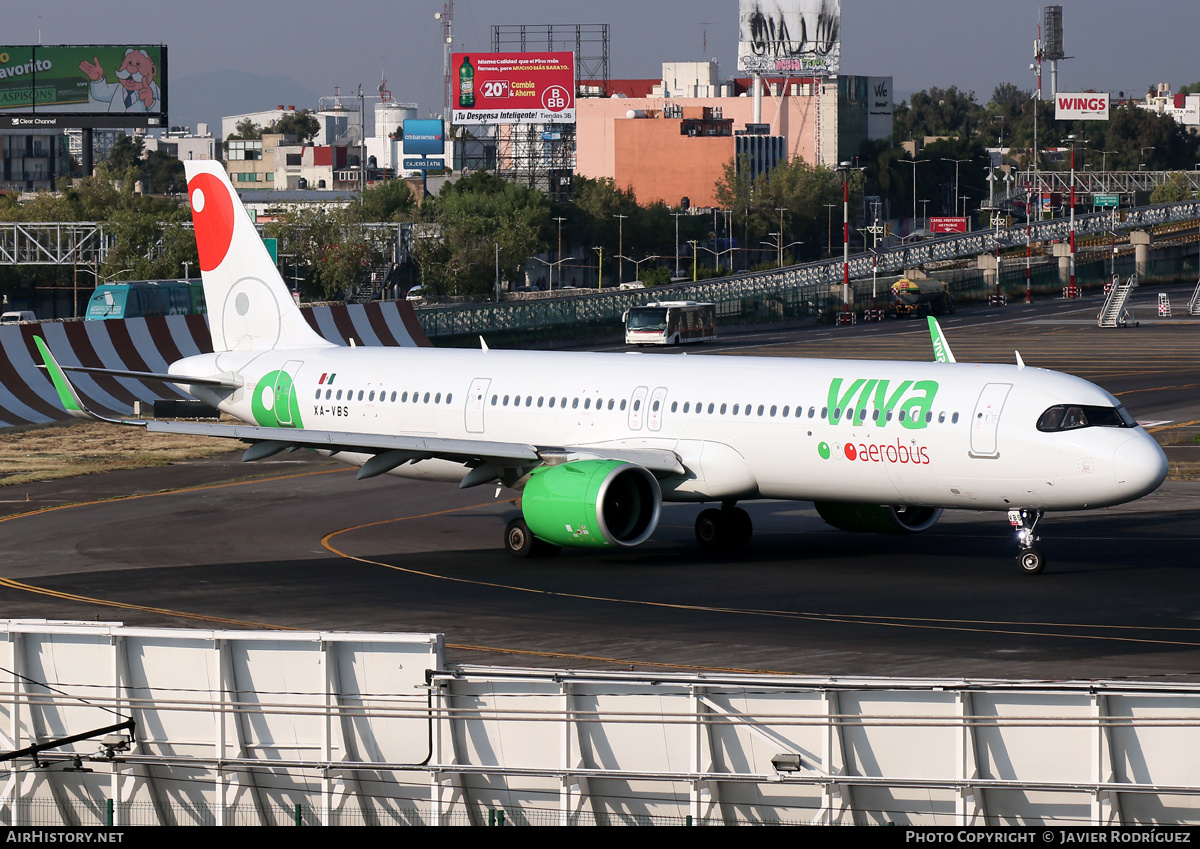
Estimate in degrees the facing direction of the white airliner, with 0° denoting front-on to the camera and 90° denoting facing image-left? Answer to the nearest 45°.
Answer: approximately 315°
